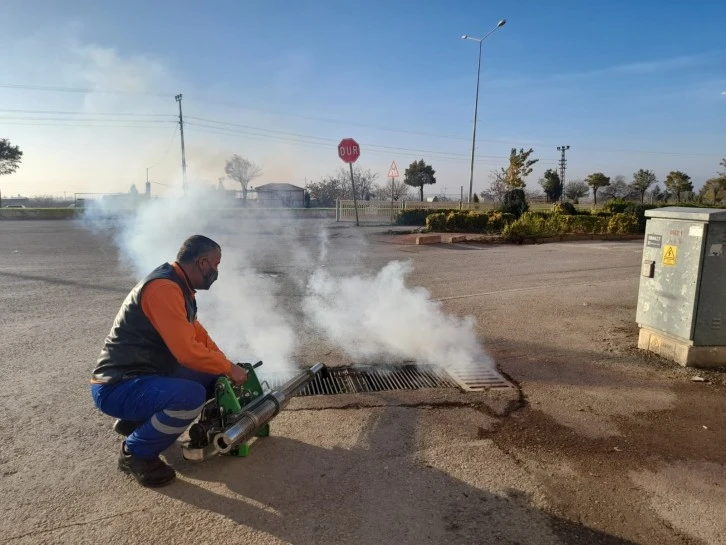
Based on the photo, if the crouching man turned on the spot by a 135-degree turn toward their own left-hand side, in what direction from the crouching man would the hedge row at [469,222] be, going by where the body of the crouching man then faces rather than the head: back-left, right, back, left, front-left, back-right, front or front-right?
right

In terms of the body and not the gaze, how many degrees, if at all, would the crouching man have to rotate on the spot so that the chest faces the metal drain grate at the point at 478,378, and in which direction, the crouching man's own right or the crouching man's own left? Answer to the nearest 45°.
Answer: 0° — they already face it

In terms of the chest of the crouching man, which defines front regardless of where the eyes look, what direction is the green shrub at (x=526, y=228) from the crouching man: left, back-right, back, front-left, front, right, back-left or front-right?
front-left

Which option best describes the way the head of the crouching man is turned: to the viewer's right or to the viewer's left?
to the viewer's right

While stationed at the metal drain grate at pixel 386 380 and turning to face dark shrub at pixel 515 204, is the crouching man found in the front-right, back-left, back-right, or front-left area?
back-left

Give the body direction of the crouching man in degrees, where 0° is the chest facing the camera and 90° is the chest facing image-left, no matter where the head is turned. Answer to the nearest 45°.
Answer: approximately 270°

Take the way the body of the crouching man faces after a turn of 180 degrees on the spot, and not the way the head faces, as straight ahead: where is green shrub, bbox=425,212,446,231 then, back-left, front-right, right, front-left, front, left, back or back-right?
back-right

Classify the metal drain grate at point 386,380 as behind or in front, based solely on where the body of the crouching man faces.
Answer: in front

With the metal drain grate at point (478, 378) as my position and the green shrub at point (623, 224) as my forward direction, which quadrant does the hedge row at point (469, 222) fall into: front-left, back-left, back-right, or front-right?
front-left

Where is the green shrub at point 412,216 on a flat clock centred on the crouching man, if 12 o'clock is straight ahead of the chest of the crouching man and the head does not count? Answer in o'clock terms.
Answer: The green shrub is roughly at 10 o'clock from the crouching man.

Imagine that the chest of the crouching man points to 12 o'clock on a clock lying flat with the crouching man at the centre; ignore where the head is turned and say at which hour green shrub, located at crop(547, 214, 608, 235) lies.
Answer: The green shrub is roughly at 11 o'clock from the crouching man.

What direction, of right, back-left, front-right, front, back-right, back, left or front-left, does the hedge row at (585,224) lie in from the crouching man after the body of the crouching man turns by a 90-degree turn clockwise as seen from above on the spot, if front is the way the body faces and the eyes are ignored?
back-left

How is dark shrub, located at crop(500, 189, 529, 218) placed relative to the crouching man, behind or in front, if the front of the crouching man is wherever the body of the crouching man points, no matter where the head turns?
in front
